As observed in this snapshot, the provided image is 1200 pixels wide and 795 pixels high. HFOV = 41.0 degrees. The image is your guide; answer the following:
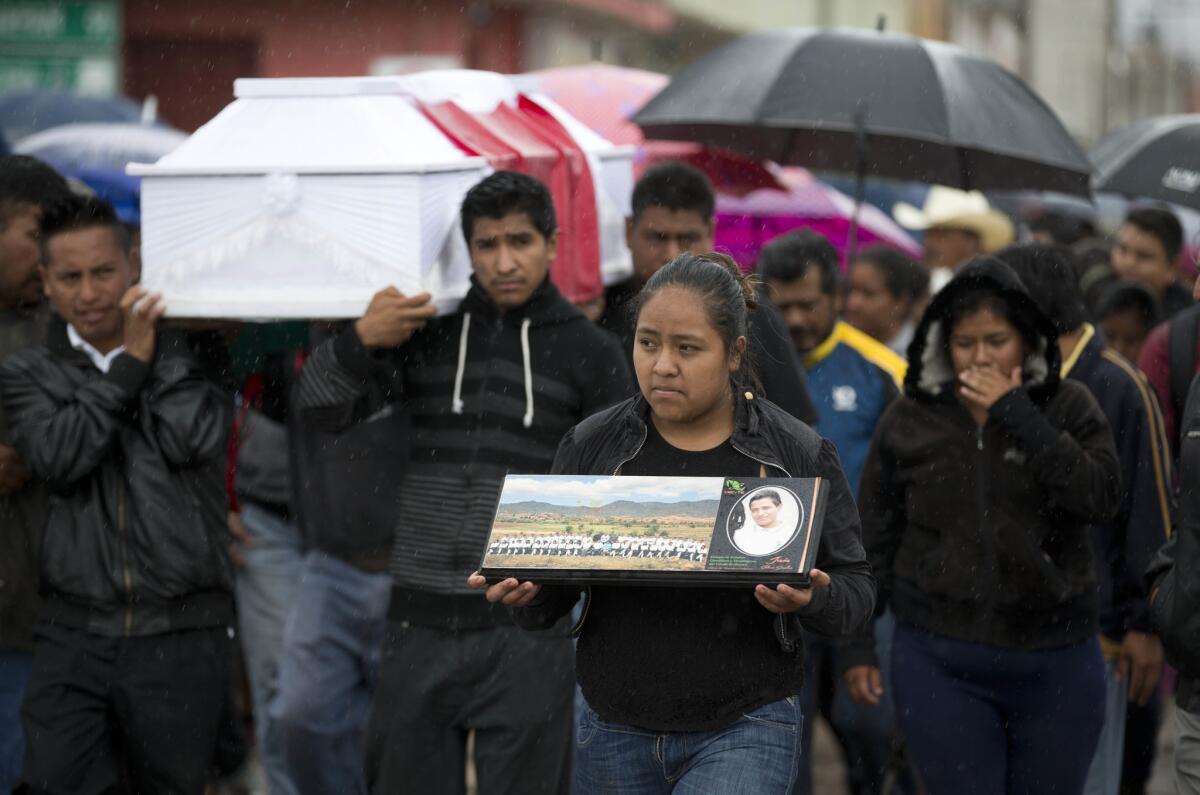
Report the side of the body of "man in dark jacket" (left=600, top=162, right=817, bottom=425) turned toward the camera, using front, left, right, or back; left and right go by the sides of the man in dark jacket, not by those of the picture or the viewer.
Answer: front

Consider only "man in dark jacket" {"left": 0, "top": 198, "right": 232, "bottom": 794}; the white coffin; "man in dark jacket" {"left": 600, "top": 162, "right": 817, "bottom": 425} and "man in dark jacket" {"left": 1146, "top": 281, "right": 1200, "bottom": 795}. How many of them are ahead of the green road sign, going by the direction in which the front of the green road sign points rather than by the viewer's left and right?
4

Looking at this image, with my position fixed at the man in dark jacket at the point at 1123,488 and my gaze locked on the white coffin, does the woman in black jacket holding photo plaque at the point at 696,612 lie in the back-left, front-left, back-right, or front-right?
front-left

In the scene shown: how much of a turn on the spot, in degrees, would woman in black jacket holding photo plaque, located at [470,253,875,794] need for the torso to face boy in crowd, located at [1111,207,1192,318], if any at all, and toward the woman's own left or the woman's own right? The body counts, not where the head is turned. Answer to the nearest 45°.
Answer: approximately 135° to the woman's own left

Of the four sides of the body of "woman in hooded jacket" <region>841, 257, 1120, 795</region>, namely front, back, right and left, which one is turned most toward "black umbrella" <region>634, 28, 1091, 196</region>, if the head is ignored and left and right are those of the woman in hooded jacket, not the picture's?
back

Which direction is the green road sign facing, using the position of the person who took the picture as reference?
facing the viewer

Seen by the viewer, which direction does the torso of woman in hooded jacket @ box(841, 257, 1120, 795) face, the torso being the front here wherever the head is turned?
toward the camera

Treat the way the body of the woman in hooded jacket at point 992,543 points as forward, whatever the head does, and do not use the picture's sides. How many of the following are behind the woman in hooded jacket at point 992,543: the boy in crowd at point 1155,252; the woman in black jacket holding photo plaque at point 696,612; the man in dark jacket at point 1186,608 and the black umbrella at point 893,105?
2

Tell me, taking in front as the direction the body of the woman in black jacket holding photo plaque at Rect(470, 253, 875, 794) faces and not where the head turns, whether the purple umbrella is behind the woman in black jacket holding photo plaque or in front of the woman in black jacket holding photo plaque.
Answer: behind

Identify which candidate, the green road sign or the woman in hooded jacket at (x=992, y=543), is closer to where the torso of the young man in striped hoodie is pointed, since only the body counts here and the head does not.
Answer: the woman in hooded jacket

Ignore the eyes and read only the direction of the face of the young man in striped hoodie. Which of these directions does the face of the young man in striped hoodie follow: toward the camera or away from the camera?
toward the camera
